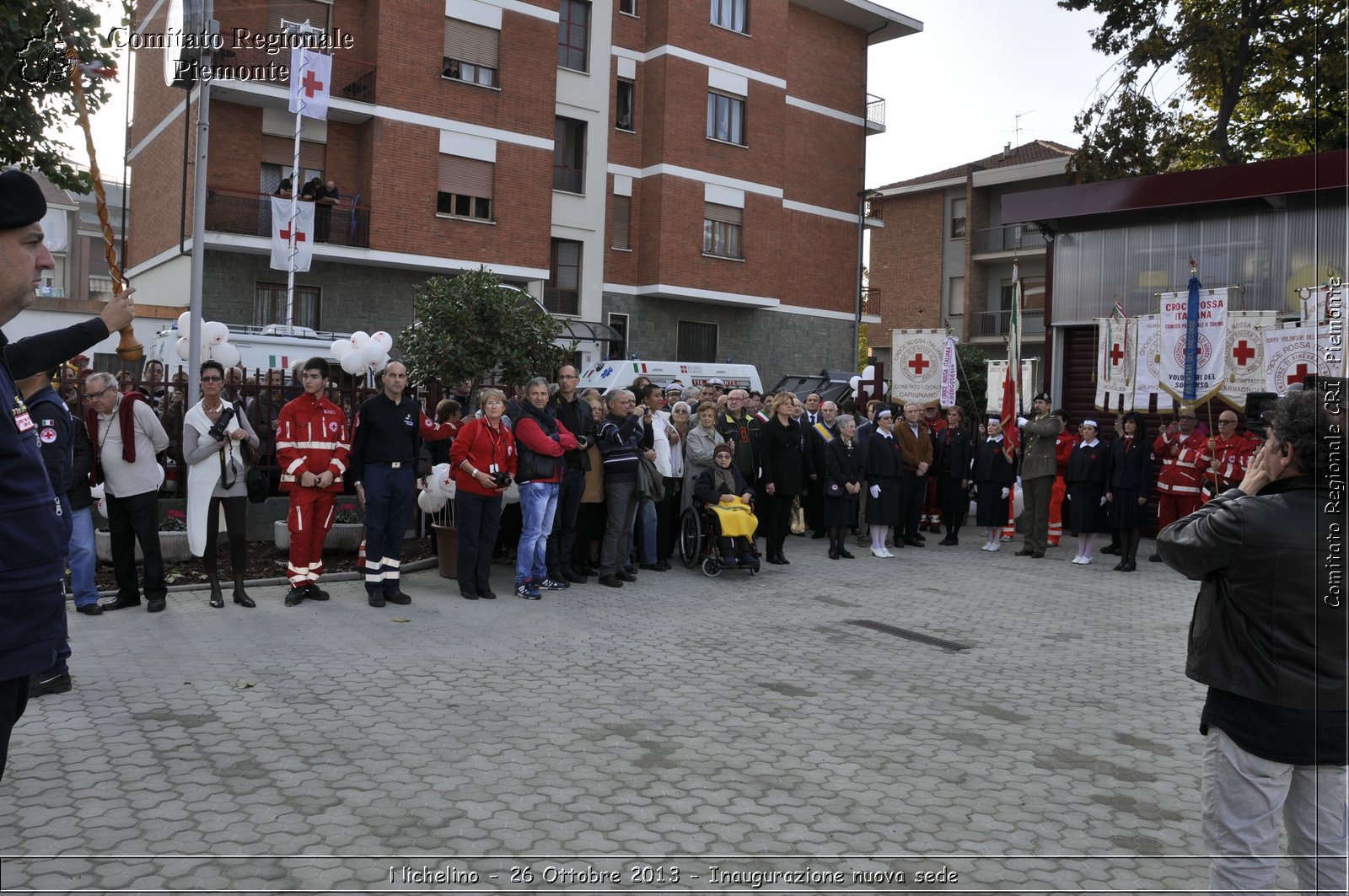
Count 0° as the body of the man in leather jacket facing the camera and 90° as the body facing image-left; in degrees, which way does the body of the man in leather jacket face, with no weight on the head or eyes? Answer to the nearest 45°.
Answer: approximately 135°

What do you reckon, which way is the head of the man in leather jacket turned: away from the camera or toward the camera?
away from the camera

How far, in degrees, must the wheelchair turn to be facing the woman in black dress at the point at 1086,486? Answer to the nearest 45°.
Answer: approximately 90° to its left

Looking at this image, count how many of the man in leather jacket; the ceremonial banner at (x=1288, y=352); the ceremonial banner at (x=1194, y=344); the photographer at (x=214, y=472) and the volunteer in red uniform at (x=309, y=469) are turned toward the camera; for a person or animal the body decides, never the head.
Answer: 4

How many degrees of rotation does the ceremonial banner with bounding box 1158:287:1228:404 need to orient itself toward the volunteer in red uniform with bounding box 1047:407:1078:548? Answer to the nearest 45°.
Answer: approximately 135° to its right
